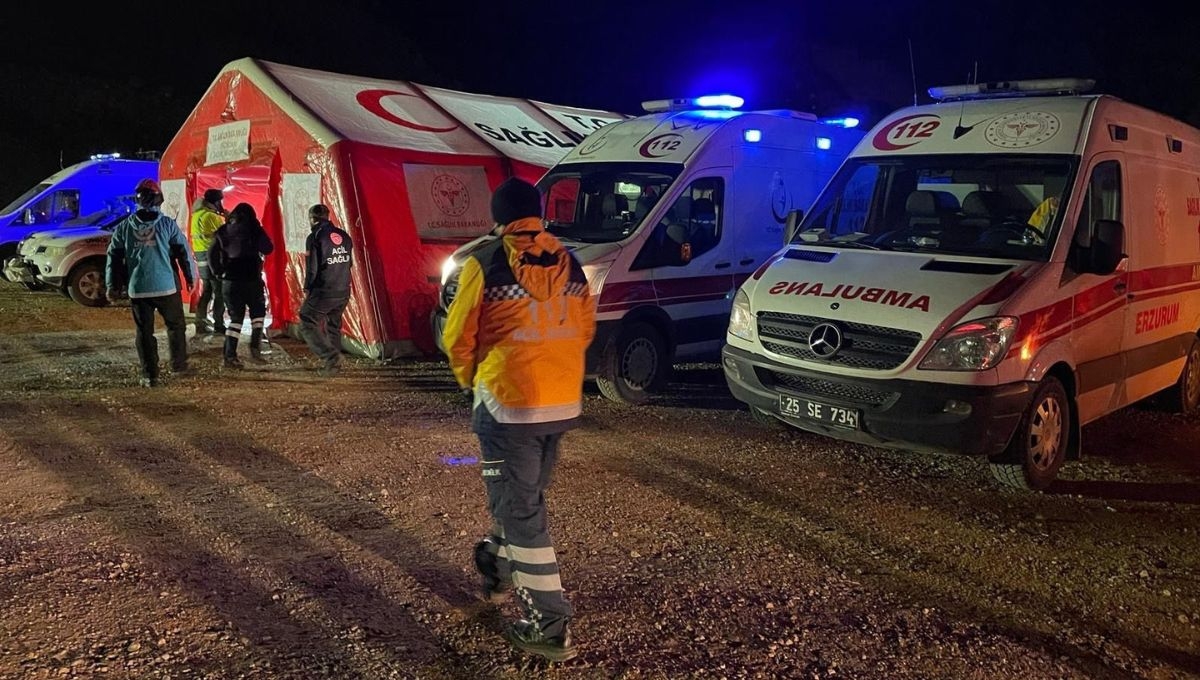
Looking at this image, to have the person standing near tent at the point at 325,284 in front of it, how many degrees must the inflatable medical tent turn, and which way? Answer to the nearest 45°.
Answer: approximately 45° to its left

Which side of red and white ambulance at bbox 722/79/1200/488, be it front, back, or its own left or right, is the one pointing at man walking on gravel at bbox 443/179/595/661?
front

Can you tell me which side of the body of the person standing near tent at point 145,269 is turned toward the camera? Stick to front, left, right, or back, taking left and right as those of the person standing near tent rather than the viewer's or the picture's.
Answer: back

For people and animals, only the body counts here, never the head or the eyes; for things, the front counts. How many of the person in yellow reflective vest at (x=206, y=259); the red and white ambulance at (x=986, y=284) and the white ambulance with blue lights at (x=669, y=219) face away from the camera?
0

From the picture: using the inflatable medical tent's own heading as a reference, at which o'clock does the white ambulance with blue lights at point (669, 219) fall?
The white ambulance with blue lights is roughly at 9 o'clock from the inflatable medical tent.

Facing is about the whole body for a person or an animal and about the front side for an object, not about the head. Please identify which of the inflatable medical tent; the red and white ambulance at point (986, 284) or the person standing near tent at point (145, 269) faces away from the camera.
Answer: the person standing near tent

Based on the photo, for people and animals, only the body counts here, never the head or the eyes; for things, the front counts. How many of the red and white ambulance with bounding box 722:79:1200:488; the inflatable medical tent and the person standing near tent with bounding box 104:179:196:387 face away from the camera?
1

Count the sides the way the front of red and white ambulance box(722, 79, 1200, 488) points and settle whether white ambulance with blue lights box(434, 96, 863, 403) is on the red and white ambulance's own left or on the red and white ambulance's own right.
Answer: on the red and white ambulance's own right

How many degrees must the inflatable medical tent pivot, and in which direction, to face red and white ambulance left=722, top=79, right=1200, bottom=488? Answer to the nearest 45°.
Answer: approximately 90° to its left

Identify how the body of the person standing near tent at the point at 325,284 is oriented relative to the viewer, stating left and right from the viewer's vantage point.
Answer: facing away from the viewer and to the left of the viewer

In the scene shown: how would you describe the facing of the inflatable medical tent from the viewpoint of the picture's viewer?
facing the viewer and to the left of the viewer

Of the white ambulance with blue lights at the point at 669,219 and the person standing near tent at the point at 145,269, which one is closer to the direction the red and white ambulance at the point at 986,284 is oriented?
the person standing near tent
